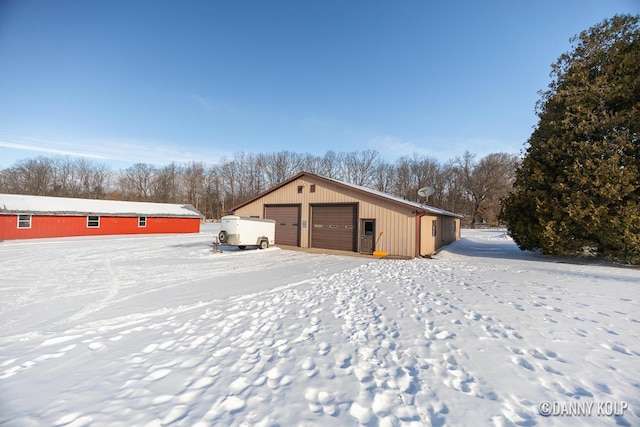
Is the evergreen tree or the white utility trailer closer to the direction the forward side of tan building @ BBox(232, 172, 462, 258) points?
the white utility trailer

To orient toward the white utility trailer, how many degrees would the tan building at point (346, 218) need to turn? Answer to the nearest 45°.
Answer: approximately 45° to its right

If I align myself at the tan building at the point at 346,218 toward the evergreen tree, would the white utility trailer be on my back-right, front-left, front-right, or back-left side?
back-right

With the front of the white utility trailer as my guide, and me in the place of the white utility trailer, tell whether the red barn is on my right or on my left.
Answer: on my right

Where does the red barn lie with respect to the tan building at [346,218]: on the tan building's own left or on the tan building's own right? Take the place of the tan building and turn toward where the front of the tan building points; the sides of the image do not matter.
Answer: on the tan building's own right

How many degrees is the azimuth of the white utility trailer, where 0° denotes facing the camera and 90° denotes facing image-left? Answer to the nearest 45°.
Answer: approximately 45°

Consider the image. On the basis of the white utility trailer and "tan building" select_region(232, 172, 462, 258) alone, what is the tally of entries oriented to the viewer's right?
0

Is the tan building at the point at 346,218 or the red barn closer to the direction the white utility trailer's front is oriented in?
the red barn
